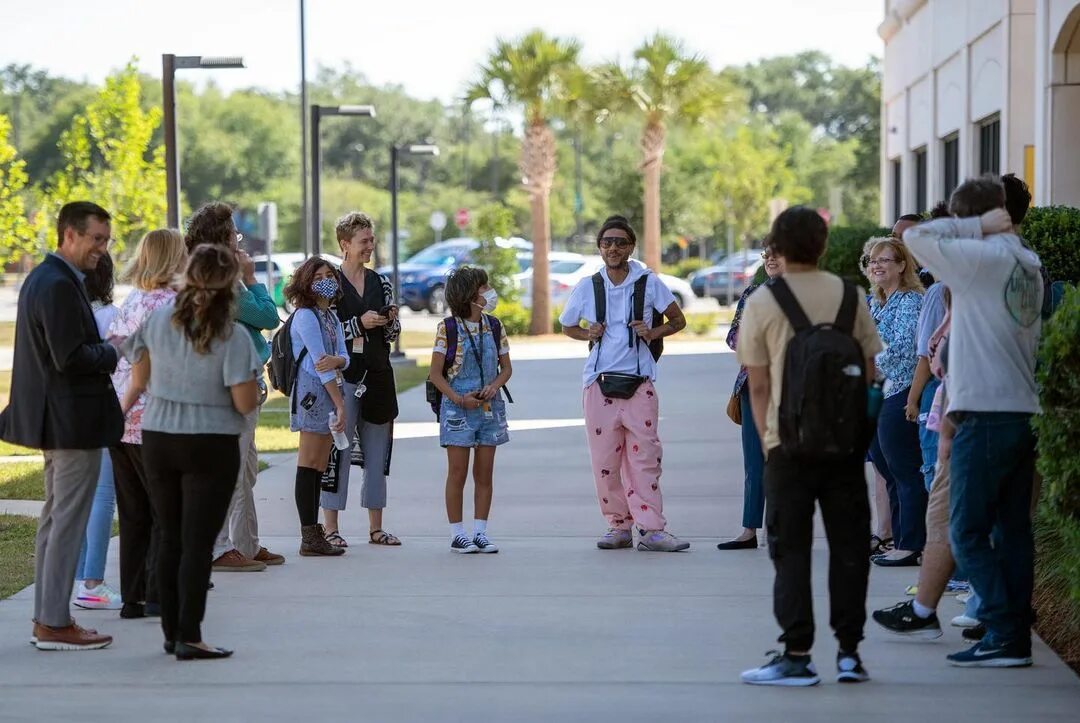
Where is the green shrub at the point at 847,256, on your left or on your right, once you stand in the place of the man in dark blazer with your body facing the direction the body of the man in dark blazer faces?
on your left

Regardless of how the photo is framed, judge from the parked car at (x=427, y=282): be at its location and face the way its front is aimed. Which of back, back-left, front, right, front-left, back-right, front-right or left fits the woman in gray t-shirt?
front-left

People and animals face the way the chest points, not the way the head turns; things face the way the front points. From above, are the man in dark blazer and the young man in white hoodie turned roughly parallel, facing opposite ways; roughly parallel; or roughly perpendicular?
roughly perpendicular

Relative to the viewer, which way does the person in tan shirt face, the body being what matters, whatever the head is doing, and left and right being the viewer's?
facing away from the viewer and to the left of the viewer

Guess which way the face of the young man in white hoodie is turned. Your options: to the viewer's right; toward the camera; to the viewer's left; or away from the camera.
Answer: toward the camera

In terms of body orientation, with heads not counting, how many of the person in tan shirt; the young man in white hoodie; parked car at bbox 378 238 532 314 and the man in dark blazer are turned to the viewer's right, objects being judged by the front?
1

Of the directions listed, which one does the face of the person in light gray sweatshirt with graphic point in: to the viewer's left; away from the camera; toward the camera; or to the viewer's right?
away from the camera

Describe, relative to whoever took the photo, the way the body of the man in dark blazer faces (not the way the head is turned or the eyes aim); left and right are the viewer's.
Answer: facing to the right of the viewer

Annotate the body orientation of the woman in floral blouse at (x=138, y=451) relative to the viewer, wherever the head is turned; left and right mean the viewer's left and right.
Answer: facing away from the viewer and to the right of the viewer

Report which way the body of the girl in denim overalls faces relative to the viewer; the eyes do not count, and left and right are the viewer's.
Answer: facing the viewer and to the right of the viewer

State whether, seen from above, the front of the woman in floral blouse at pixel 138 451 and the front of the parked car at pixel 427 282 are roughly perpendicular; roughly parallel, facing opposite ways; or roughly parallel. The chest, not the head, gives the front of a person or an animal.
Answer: roughly parallel, facing opposite ways

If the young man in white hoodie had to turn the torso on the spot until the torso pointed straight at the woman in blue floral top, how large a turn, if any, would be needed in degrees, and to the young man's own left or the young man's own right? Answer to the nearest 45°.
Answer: approximately 45° to the young man's own left

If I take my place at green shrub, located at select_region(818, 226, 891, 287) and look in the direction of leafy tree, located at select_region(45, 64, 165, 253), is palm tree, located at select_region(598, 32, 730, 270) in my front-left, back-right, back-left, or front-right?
front-right

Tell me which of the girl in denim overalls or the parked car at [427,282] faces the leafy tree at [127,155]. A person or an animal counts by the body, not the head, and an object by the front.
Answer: the parked car

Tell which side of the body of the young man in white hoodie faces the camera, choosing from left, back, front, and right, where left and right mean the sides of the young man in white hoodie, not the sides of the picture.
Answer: front

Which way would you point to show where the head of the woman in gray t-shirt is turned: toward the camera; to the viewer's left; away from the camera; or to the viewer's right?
away from the camera

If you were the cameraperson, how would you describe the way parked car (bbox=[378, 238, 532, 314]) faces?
facing the viewer and to the left of the viewer

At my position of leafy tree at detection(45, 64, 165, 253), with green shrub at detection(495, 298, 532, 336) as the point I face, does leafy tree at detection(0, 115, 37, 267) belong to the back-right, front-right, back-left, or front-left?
back-right
